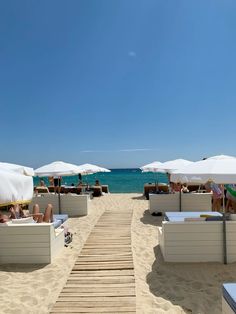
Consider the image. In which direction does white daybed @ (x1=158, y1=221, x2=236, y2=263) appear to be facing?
away from the camera

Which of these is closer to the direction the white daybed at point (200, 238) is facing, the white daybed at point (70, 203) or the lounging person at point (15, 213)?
the white daybed

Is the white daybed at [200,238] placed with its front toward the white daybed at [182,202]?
yes

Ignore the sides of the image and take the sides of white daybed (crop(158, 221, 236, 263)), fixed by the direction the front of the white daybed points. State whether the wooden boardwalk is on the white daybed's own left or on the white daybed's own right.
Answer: on the white daybed's own left

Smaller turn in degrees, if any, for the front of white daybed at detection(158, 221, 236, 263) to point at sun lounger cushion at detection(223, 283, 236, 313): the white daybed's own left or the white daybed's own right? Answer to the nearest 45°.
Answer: approximately 180°

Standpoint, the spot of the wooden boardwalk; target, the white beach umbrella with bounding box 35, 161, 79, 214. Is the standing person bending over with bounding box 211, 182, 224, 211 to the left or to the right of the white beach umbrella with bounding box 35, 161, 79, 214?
right
